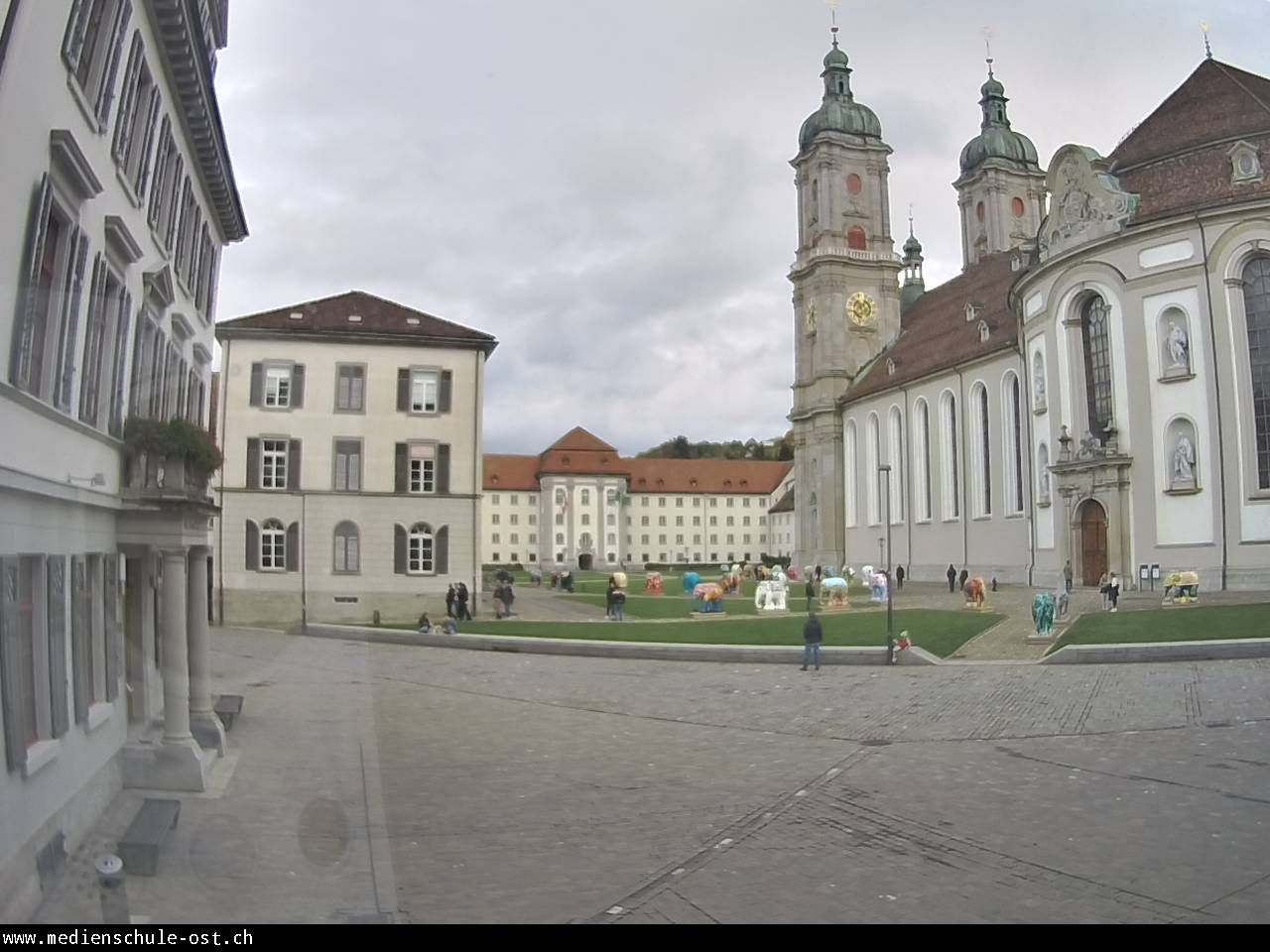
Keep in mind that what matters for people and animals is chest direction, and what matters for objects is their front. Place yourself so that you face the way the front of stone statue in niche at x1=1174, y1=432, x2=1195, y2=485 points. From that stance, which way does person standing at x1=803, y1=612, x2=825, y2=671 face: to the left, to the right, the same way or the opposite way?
the opposite way

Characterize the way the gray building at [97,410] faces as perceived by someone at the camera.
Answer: facing to the right of the viewer

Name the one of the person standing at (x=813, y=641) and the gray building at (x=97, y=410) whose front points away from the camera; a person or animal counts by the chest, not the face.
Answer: the person standing

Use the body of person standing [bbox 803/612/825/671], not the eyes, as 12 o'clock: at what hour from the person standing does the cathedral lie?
The cathedral is roughly at 1 o'clock from the person standing.

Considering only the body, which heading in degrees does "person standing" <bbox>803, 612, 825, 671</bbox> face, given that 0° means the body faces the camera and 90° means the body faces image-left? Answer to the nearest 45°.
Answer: approximately 180°

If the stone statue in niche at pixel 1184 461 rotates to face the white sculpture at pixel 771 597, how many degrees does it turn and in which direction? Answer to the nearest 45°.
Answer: approximately 90° to its right

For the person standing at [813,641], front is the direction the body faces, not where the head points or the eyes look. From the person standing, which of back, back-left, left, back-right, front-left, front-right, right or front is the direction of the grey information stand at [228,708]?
back-left

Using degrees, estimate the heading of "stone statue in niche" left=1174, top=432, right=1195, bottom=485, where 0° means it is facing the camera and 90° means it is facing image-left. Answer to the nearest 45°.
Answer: approximately 0°

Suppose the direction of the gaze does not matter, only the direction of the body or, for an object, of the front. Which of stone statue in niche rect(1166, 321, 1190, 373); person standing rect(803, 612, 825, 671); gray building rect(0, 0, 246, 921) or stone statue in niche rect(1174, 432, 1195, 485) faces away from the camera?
the person standing

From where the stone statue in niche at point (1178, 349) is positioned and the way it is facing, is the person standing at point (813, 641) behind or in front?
in front
